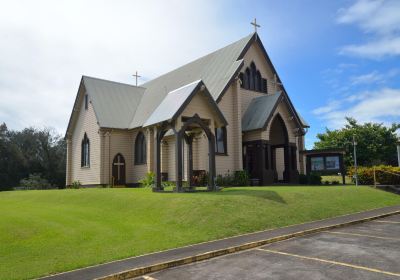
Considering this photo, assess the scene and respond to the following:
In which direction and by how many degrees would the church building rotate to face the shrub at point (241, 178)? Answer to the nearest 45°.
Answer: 0° — it already faces it

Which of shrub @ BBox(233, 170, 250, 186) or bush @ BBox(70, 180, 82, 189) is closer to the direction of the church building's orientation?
the shrub

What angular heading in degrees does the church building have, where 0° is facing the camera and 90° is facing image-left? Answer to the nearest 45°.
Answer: approximately 315°

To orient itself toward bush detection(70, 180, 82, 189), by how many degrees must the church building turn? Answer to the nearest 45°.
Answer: approximately 135° to its right
